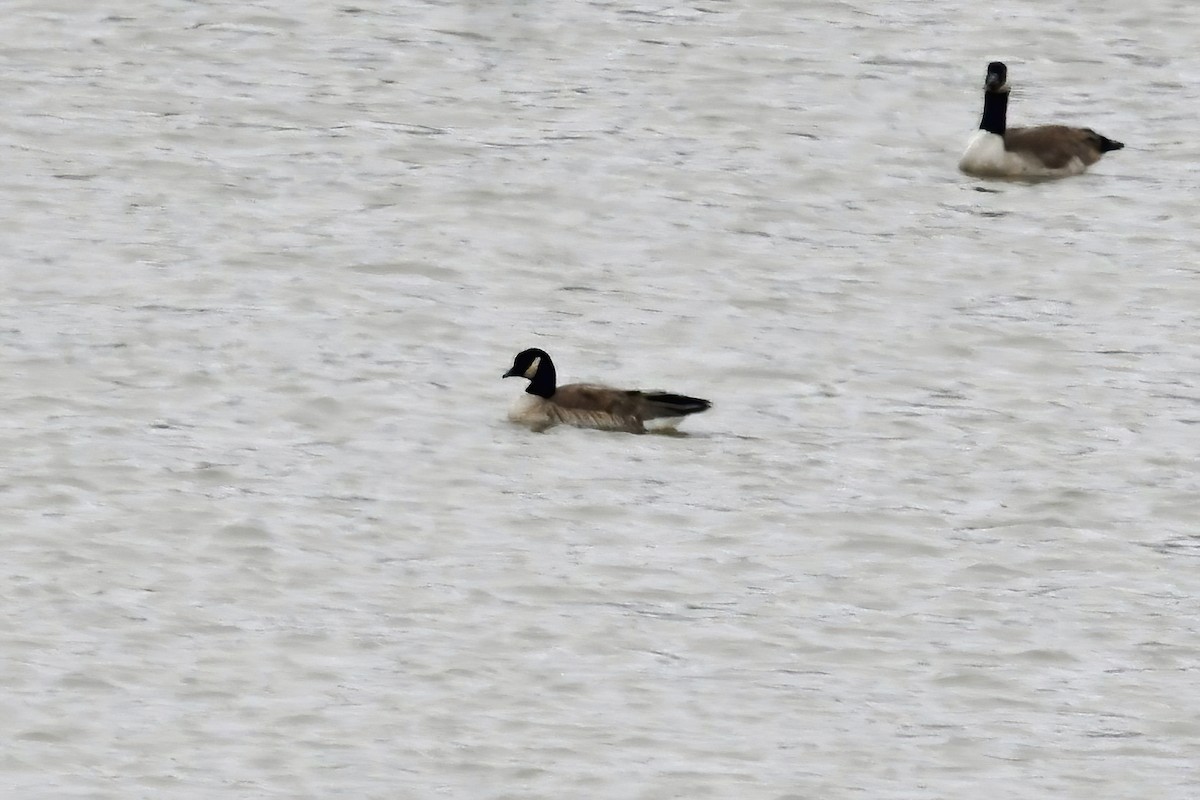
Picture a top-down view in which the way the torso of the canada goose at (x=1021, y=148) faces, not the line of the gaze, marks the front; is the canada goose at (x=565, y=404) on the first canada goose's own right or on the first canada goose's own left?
on the first canada goose's own left

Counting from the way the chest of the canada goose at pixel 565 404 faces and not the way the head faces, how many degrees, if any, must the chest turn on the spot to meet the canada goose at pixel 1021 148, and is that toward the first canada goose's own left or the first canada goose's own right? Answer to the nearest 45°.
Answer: approximately 135° to the first canada goose's own right

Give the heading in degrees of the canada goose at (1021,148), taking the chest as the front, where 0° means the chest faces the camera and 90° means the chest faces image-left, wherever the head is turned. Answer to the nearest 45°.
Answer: approximately 90°

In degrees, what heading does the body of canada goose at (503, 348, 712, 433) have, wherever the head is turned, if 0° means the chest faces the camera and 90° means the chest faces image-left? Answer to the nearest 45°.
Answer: approximately 90°

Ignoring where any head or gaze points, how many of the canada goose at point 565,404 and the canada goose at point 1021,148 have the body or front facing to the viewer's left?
2
